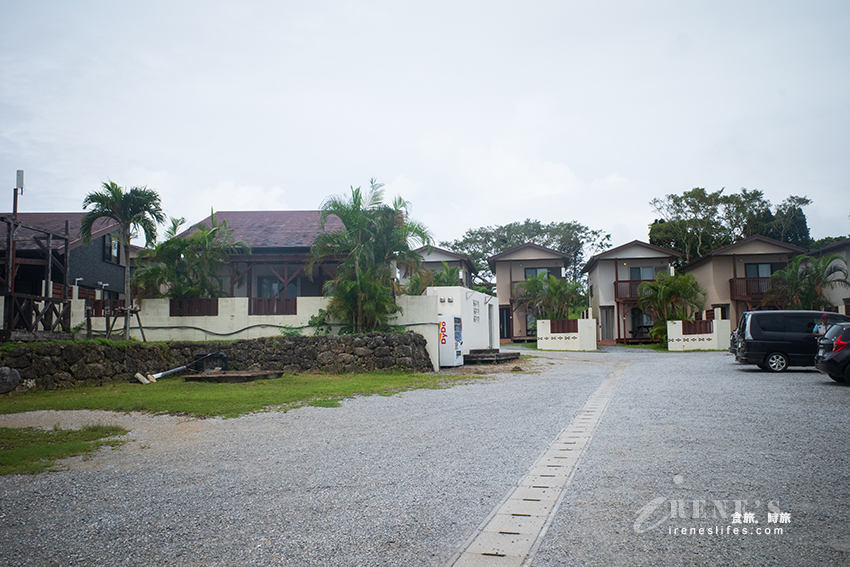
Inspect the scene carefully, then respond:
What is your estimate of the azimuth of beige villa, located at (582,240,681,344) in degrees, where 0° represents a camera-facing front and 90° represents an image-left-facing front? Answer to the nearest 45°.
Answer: approximately 0°

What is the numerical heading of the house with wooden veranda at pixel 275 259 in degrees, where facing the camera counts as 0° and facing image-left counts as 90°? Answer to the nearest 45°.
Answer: approximately 0°

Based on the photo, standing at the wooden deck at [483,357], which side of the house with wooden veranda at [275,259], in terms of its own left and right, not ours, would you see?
left

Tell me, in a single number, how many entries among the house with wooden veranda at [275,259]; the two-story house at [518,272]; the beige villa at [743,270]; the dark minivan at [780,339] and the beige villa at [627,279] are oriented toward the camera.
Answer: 4

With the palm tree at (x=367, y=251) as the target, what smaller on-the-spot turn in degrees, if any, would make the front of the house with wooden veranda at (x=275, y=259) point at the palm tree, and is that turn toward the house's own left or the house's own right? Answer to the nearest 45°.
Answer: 0° — it already faces it
